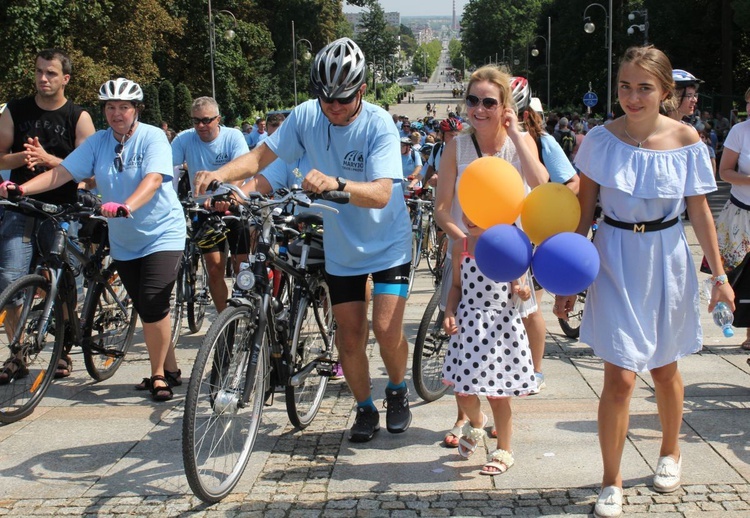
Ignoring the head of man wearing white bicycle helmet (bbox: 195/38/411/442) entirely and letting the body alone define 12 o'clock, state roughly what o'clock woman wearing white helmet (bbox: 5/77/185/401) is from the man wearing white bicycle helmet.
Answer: The woman wearing white helmet is roughly at 3 o'clock from the man wearing white bicycle helmet.

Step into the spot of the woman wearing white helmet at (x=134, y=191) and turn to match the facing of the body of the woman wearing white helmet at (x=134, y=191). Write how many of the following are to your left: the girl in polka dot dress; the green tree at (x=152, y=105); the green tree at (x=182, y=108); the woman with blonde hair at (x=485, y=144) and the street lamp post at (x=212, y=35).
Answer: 2

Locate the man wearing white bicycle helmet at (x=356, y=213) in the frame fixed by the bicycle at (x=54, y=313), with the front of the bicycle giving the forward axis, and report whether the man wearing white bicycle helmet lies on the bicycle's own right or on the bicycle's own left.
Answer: on the bicycle's own left

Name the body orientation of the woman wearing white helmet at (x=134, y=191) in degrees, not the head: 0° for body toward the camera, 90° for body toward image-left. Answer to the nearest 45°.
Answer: approximately 45°

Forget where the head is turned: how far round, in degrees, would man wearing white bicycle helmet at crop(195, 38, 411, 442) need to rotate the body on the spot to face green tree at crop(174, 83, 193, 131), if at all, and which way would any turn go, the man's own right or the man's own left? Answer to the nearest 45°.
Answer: approximately 135° to the man's own right

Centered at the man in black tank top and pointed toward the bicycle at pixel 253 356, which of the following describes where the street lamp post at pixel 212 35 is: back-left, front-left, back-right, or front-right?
back-left

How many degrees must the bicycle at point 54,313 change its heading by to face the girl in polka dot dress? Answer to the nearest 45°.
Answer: approximately 90° to its left

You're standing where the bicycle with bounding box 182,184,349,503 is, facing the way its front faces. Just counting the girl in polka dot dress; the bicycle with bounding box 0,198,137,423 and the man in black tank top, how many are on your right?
2

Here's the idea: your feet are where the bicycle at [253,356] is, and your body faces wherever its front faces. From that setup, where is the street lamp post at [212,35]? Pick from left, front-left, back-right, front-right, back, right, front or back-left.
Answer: back-right

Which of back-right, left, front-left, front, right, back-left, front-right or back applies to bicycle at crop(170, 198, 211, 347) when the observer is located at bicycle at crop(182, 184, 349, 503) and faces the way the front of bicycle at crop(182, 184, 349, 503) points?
back-right

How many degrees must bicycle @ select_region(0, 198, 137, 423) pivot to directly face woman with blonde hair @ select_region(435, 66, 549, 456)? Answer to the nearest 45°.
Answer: approximately 90° to its left
